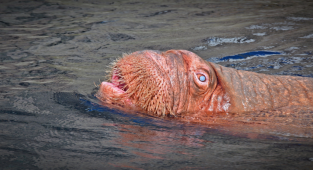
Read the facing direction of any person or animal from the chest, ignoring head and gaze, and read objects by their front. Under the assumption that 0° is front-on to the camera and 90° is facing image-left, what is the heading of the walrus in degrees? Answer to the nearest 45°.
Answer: approximately 90°
